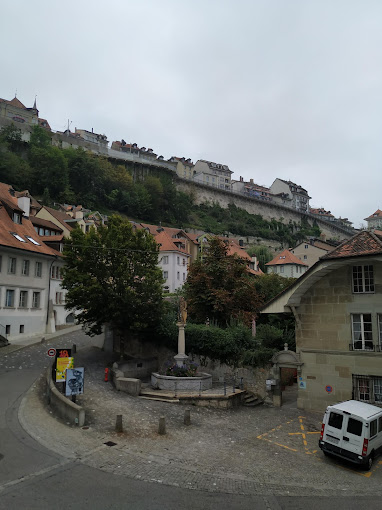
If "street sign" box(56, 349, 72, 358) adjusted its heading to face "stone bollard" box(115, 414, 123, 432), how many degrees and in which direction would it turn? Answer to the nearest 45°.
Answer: approximately 45° to its left

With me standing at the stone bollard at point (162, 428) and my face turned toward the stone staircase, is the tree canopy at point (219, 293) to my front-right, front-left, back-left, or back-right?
front-left

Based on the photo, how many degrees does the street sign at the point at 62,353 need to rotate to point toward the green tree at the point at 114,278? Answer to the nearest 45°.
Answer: approximately 180°

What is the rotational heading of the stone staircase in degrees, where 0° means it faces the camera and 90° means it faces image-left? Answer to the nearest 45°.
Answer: approximately 315°

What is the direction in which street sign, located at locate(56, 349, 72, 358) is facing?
toward the camera

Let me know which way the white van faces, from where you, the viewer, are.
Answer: facing away from the viewer and to the right of the viewer

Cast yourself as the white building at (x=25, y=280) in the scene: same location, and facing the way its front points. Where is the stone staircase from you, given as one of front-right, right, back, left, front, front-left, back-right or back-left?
front

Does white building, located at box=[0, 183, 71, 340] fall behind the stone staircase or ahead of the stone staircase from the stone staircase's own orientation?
behind

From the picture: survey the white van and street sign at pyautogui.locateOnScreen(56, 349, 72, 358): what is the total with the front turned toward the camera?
1
